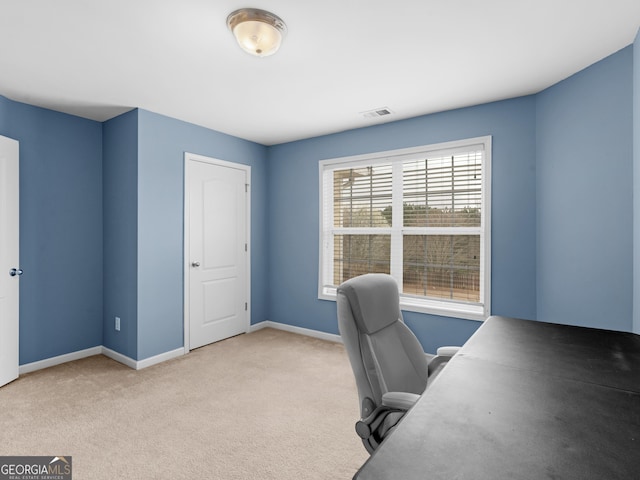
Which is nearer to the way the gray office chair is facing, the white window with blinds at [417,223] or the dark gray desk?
the dark gray desk

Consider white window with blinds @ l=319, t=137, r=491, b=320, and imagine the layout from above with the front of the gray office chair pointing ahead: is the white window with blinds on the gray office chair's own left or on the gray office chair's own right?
on the gray office chair's own left

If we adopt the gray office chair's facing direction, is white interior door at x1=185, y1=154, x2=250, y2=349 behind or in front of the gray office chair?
behind

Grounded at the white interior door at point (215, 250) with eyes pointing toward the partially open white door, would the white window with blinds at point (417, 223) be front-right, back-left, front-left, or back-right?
back-left

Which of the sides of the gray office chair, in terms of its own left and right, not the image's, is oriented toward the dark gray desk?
front
